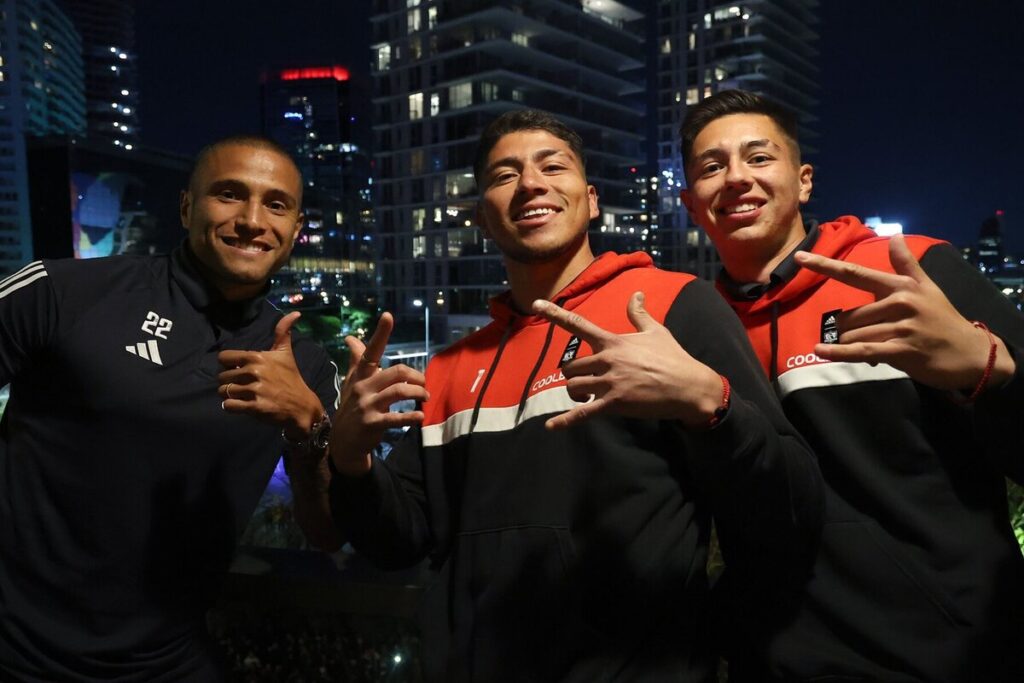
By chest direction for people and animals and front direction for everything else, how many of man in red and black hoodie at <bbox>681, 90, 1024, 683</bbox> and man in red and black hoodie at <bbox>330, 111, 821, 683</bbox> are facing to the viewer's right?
0

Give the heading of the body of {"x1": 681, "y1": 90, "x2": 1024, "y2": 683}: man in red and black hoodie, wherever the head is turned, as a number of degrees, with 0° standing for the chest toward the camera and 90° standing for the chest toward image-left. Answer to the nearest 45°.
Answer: approximately 45°

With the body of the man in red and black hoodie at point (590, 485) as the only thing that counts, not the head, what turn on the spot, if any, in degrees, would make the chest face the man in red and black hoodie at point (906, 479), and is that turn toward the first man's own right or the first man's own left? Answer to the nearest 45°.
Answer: approximately 135° to the first man's own left

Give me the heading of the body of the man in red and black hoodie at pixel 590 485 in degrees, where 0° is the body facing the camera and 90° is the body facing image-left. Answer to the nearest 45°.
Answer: approximately 45°
